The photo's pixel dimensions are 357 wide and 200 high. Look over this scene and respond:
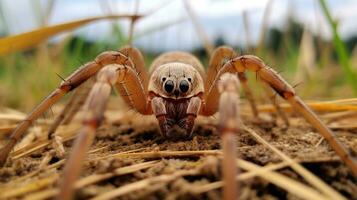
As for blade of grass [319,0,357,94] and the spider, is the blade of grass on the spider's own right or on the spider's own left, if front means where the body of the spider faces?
on the spider's own left

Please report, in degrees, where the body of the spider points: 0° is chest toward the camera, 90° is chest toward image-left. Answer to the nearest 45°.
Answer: approximately 0°
